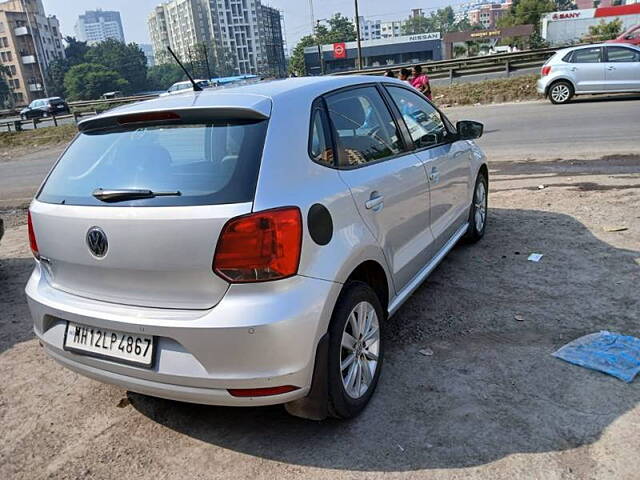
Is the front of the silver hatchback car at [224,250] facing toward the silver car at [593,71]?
yes

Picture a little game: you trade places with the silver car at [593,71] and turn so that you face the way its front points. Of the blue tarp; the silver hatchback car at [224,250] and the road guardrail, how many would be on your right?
2

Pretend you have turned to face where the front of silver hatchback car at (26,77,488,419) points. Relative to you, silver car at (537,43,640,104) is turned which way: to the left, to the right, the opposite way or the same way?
to the right

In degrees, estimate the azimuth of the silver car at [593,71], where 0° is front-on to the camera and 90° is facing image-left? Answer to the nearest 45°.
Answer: approximately 270°

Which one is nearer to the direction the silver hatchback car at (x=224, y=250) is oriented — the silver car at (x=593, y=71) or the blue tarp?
the silver car

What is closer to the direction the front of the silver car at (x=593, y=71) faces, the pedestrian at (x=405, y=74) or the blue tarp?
the blue tarp

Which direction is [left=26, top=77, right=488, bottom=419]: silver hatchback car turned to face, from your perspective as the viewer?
facing away from the viewer and to the right of the viewer

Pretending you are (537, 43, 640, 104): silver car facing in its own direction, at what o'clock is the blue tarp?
The blue tarp is roughly at 3 o'clock from the silver car.

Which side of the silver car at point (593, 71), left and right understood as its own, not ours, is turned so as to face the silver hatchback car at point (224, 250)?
right
